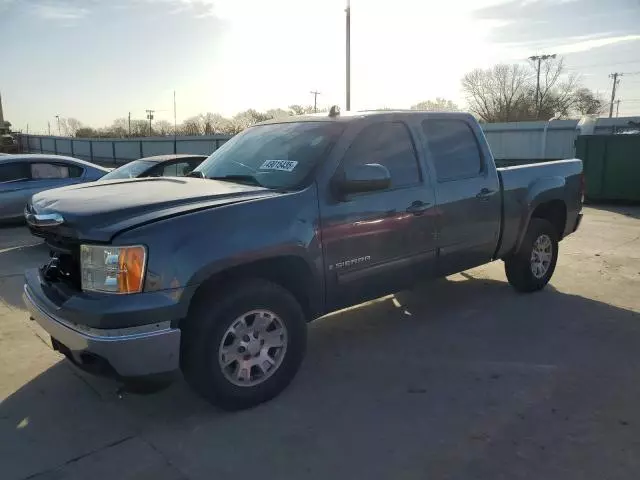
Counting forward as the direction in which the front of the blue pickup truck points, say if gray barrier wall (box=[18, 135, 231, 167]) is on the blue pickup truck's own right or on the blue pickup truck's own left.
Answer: on the blue pickup truck's own right

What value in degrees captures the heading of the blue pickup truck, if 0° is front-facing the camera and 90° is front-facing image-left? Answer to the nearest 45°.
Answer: approximately 45°

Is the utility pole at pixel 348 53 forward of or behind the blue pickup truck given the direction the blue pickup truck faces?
behind

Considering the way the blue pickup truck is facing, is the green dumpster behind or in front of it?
behind
